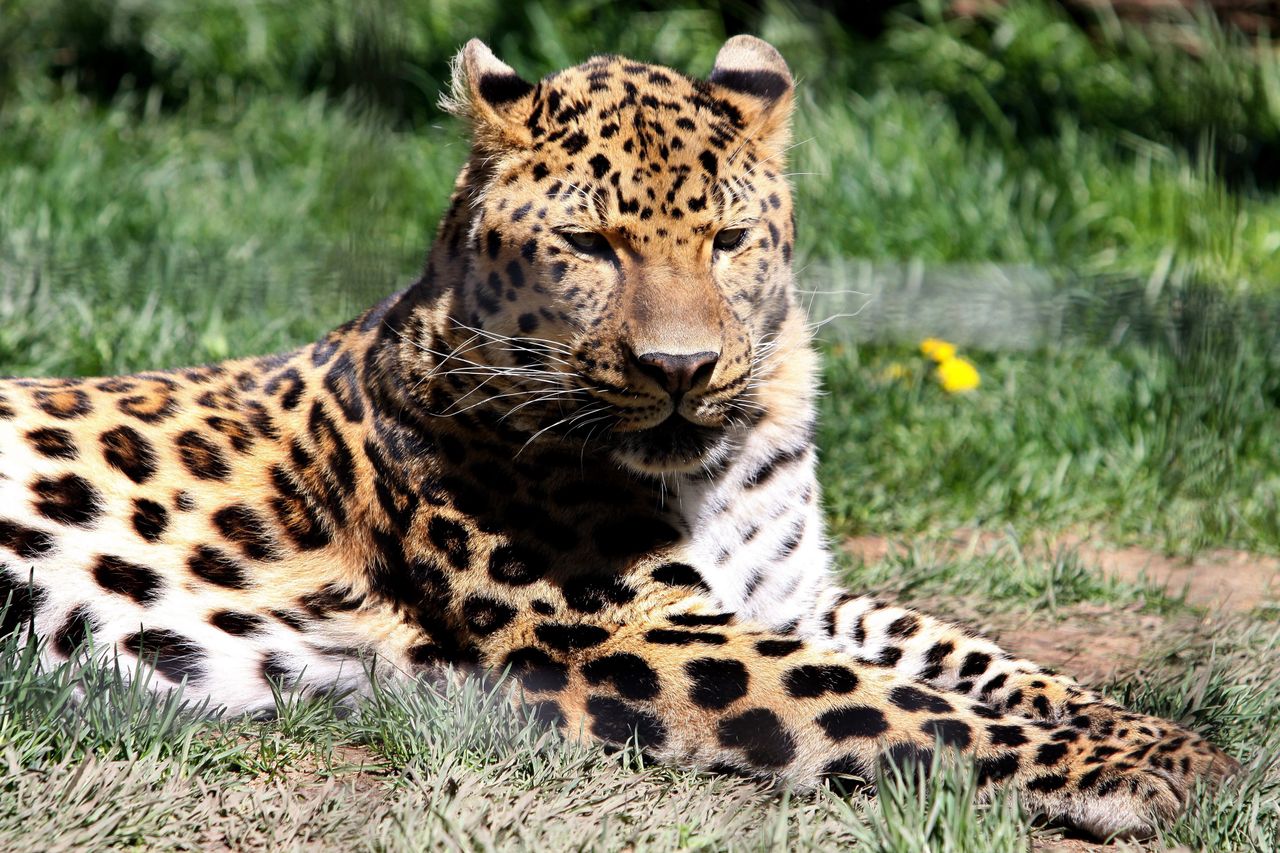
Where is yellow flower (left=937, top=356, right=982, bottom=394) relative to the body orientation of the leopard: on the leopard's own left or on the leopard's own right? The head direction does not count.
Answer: on the leopard's own left

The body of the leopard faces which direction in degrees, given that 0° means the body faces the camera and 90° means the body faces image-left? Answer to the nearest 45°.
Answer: approximately 315°

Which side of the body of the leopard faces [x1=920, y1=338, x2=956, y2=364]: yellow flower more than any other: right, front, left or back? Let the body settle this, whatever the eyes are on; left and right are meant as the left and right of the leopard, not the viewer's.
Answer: left
